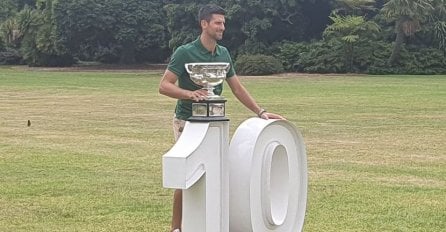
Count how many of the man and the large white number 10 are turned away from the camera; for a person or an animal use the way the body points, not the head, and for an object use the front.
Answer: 0

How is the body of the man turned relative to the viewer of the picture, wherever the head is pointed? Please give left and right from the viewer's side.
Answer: facing the viewer and to the right of the viewer

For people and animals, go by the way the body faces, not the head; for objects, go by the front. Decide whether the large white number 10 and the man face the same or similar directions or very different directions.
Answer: same or similar directions
